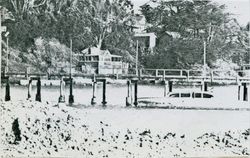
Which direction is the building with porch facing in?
toward the camera

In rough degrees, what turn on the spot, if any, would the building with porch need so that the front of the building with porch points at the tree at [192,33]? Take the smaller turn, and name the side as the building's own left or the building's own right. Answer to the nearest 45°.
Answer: approximately 90° to the building's own left
